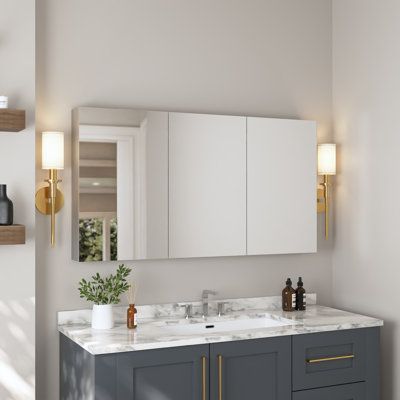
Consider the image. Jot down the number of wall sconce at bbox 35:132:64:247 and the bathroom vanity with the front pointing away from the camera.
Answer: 0

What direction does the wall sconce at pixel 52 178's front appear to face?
toward the camera

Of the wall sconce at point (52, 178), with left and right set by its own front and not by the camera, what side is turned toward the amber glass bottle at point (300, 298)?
left

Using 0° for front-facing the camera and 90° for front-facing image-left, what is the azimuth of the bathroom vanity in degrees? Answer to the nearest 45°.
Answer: approximately 315°

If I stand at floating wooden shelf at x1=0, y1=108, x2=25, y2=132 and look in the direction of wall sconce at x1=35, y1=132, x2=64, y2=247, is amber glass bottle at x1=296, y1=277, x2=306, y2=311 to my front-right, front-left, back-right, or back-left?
front-right

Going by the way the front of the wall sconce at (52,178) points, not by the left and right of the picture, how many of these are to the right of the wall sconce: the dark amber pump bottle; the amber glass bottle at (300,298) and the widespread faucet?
0

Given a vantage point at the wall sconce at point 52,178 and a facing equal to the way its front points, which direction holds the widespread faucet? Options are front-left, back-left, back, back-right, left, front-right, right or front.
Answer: left
